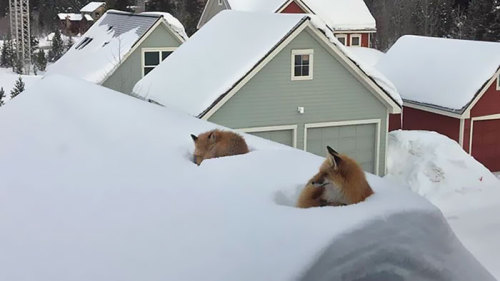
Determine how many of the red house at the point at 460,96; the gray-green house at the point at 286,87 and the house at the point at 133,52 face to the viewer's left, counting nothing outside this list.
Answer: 0

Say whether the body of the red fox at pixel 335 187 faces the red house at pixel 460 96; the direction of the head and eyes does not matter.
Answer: no

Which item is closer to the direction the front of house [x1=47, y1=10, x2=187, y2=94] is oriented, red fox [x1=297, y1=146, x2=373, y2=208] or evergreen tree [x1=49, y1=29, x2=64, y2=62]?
the red fox

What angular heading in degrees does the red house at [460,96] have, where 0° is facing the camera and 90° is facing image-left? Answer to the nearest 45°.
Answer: approximately 315°

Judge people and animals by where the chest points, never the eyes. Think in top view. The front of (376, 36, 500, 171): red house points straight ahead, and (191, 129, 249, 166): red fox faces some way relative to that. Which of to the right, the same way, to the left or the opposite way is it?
to the right

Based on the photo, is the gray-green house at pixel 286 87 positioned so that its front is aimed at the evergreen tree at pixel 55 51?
no

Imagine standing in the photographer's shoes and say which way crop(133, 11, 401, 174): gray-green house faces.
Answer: facing the viewer and to the right of the viewer

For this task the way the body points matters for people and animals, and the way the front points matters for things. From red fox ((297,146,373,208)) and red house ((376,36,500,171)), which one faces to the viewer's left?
the red fox

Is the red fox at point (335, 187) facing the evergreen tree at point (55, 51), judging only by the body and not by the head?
no

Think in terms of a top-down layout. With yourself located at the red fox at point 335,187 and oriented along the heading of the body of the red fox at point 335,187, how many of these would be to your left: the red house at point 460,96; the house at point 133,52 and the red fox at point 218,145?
0

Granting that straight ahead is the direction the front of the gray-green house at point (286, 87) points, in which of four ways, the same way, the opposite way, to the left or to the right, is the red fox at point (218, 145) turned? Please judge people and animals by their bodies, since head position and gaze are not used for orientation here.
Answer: to the right

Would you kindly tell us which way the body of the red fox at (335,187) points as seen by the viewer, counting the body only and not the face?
to the viewer's left

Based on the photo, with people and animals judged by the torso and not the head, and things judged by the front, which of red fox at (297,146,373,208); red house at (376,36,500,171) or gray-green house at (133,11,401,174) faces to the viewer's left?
the red fox
